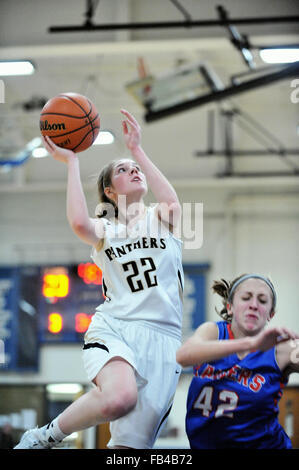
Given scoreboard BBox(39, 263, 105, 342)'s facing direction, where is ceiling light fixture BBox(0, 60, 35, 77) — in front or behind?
in front

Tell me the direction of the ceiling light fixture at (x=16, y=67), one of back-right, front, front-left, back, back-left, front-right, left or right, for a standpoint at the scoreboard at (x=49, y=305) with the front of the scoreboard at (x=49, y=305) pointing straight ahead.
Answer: front

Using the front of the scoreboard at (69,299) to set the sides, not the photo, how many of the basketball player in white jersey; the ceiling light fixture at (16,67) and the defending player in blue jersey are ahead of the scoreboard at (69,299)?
3

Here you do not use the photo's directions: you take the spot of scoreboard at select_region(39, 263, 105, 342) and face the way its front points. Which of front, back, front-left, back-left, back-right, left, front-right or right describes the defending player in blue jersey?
front

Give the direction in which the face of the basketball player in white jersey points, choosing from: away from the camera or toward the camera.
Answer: toward the camera

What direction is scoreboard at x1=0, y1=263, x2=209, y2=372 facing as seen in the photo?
toward the camera

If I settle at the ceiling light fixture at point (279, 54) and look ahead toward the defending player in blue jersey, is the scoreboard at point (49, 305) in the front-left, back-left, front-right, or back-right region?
back-right

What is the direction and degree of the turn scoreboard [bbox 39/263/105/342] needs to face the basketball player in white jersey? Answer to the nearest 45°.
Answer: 0° — it already faces them

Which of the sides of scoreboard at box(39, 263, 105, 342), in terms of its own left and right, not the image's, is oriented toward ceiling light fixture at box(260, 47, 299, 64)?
front

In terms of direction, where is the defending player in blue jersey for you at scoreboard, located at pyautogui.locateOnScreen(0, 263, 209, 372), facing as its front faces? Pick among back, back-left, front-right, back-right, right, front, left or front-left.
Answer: front

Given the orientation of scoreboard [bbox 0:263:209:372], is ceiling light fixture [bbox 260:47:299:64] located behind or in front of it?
in front
